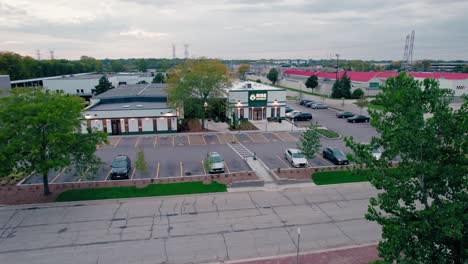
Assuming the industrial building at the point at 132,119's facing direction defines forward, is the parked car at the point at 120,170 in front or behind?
in front

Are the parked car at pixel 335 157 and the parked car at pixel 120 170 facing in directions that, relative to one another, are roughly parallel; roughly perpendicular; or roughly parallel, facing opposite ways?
roughly parallel

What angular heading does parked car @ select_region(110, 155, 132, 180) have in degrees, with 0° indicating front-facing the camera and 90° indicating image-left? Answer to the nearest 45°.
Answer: approximately 0°

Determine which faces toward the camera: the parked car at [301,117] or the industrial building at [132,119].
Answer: the industrial building

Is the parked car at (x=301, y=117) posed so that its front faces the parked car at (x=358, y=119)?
no

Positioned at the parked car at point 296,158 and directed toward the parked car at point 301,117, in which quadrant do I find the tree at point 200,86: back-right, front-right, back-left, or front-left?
front-left

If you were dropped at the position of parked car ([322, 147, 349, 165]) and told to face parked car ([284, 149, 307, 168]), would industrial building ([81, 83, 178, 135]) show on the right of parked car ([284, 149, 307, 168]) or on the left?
right

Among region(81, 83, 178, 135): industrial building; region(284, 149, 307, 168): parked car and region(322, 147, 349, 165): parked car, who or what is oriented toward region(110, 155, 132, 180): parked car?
the industrial building

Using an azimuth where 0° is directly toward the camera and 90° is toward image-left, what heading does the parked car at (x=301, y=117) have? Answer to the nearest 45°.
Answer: approximately 90°

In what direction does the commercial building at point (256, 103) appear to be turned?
toward the camera

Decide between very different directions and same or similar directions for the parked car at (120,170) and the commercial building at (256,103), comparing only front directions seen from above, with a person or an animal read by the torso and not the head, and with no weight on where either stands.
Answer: same or similar directions

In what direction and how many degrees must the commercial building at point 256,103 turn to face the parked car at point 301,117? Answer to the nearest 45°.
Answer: approximately 90° to its left
